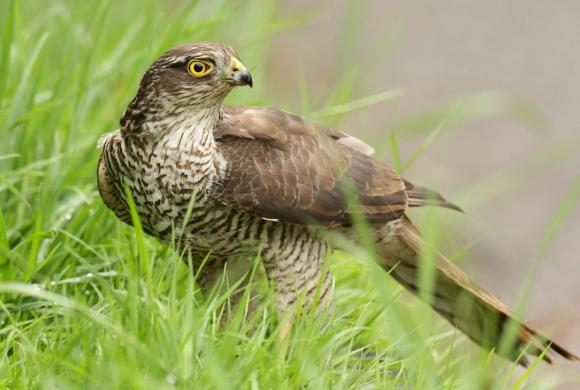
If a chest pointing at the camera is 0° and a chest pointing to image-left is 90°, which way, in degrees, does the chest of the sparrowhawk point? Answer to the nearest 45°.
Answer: approximately 45°
